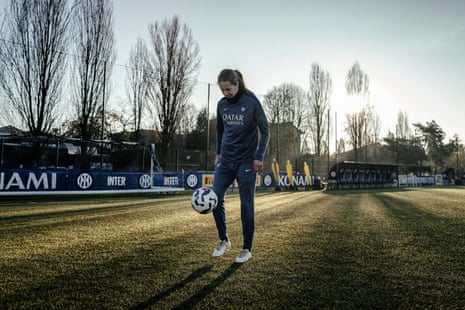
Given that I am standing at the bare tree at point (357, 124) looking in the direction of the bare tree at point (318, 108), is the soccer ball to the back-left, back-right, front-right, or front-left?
front-left

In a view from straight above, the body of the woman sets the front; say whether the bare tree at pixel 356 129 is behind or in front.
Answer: behind

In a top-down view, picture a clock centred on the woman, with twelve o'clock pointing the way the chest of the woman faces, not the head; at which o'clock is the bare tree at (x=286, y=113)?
The bare tree is roughly at 5 o'clock from the woman.

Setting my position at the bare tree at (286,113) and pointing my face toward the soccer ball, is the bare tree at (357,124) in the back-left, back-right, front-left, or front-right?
back-left

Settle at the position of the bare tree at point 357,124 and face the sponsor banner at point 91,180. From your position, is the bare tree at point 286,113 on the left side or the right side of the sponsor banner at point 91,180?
right

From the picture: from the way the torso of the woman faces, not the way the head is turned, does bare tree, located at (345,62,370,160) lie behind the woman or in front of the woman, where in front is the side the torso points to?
behind

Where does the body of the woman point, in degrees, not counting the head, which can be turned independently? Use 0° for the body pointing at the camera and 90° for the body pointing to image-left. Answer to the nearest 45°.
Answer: approximately 45°

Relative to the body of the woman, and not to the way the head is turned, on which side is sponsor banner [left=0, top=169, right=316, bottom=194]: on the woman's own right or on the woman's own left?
on the woman's own right

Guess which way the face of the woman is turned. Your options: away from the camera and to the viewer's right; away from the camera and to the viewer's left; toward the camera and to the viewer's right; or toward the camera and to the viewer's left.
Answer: toward the camera and to the viewer's left
